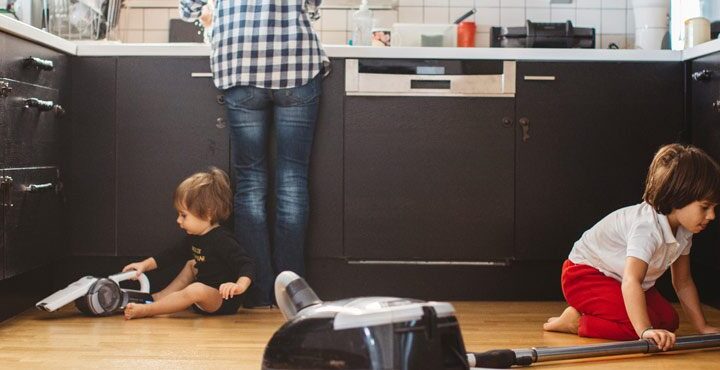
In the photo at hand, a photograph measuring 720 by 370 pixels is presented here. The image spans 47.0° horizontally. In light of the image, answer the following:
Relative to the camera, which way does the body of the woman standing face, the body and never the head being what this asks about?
away from the camera

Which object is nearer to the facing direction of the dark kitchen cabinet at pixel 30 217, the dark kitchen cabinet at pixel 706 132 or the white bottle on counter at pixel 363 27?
the dark kitchen cabinet

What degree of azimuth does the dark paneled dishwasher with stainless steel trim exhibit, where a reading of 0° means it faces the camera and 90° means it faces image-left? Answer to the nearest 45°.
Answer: approximately 0°

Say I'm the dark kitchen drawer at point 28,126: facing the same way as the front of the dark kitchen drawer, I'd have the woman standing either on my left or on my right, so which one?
on my left

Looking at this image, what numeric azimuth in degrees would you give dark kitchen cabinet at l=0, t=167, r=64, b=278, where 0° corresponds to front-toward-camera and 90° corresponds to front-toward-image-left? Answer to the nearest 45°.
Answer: approximately 315°

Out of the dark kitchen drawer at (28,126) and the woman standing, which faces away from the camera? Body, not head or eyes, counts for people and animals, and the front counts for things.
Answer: the woman standing

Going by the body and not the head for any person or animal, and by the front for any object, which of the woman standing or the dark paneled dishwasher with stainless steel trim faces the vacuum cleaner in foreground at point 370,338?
the dark paneled dishwasher with stainless steel trim

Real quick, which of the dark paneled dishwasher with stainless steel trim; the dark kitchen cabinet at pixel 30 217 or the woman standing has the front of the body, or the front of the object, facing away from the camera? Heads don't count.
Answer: the woman standing

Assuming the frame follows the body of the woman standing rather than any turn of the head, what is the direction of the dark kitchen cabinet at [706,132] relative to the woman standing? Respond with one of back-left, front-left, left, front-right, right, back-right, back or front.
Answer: right

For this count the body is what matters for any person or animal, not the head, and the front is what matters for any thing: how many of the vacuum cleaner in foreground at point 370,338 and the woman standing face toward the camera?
0

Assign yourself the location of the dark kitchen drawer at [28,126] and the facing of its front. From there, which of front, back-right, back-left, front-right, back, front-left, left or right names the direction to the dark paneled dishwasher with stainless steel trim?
front-left

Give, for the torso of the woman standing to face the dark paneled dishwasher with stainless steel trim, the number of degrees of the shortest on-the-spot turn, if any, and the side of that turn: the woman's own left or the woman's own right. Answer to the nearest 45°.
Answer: approximately 90° to the woman's own right

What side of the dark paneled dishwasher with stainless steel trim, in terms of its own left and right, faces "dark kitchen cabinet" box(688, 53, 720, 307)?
left

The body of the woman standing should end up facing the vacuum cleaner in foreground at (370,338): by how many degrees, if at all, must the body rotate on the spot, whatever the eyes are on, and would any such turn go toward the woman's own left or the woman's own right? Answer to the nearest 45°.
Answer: approximately 180°
